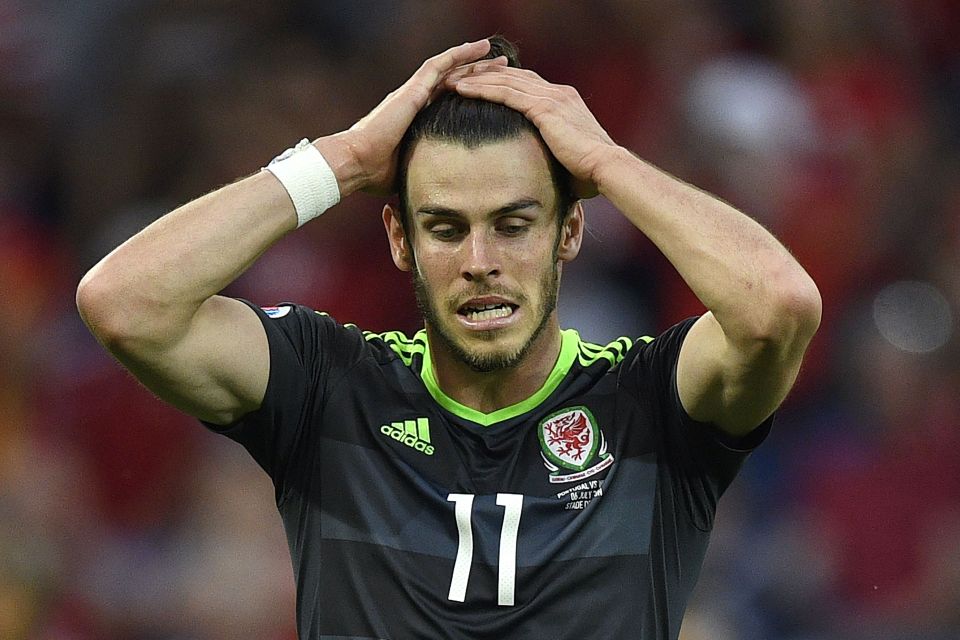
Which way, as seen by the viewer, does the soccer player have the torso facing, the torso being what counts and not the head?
toward the camera

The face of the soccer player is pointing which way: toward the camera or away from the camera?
toward the camera
